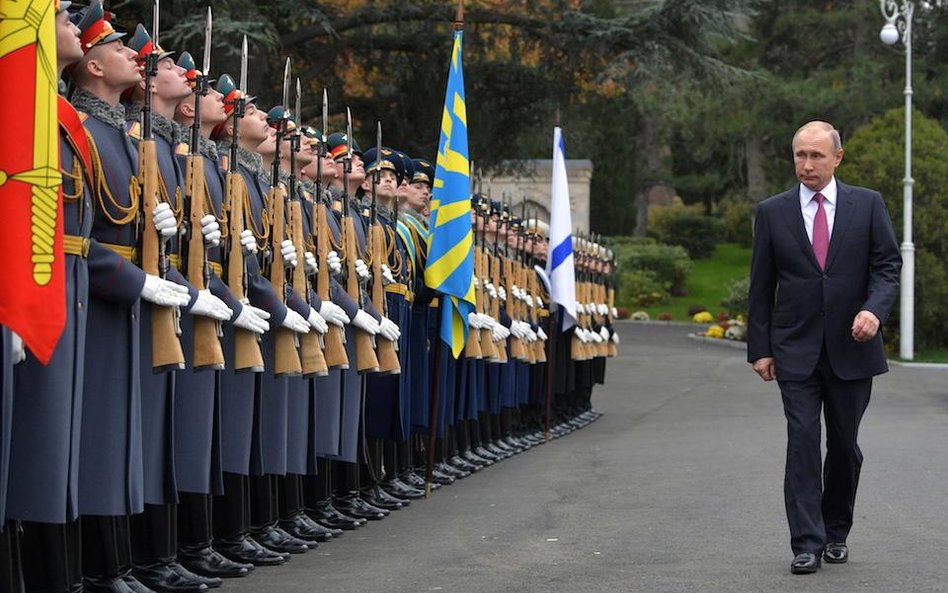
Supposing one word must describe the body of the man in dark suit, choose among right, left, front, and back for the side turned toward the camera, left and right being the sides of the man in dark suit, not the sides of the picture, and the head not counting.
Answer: front

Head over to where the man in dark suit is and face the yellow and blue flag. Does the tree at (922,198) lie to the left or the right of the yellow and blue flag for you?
right

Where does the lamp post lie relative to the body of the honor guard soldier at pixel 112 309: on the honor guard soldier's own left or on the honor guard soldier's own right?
on the honor guard soldier's own left

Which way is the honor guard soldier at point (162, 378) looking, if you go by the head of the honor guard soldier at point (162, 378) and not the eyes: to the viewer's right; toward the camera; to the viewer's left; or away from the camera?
to the viewer's right

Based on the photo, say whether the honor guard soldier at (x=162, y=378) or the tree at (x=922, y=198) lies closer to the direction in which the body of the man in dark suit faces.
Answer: the honor guard soldier

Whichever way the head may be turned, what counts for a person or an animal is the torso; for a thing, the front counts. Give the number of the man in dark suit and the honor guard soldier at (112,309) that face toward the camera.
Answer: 1

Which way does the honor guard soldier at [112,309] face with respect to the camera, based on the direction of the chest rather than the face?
to the viewer's right

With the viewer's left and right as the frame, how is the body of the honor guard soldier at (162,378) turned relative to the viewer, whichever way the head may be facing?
facing to the right of the viewer

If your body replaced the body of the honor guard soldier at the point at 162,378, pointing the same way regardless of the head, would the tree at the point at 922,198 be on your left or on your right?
on your left

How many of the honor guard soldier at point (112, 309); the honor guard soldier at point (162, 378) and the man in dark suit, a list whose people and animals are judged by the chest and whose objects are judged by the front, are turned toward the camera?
1

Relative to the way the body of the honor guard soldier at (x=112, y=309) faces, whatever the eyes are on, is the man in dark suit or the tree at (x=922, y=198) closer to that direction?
the man in dark suit

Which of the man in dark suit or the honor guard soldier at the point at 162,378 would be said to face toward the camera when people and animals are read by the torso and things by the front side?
the man in dark suit

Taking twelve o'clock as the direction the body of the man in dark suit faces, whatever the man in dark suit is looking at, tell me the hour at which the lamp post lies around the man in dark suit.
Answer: The lamp post is roughly at 6 o'clock from the man in dark suit.

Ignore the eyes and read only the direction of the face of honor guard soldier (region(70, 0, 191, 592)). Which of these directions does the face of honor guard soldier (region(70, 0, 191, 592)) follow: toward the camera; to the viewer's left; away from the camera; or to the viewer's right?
to the viewer's right

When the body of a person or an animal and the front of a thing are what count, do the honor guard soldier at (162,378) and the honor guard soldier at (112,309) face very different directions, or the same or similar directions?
same or similar directions

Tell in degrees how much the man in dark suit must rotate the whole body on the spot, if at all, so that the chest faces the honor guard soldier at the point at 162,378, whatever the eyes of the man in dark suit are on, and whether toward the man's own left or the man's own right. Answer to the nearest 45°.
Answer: approximately 45° to the man's own right

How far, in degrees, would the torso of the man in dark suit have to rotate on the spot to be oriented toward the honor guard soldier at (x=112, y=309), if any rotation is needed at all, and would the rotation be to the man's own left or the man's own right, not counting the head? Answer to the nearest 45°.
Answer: approximately 45° to the man's own right
